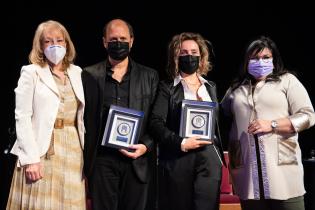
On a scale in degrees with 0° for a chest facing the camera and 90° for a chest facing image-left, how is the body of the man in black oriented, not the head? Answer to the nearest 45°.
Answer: approximately 0°
